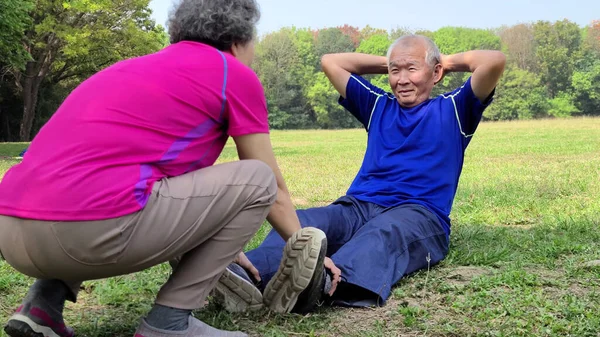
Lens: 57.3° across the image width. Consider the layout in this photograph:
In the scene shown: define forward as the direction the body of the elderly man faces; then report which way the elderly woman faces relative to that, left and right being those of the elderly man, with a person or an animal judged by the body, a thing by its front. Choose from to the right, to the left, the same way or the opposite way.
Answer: the opposite way

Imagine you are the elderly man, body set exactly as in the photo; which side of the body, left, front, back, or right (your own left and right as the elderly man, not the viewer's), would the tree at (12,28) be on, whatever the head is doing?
right

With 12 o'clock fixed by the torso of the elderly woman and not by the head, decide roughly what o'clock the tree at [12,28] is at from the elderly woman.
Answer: The tree is roughly at 10 o'clock from the elderly woman.

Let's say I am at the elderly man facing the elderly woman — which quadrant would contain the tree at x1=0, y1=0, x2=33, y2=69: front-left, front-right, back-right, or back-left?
back-right

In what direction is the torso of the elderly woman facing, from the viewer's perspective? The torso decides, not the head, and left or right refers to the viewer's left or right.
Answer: facing away from the viewer and to the right of the viewer

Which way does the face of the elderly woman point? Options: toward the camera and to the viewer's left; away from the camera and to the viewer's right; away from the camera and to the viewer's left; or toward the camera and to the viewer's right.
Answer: away from the camera and to the viewer's right

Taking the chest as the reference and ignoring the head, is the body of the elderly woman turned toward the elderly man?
yes

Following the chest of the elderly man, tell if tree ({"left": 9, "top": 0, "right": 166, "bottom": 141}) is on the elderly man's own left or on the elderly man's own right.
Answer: on the elderly man's own right

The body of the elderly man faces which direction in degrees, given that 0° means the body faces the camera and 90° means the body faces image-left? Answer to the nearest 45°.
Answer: approximately 45°

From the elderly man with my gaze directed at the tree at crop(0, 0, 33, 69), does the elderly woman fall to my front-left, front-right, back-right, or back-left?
back-left
